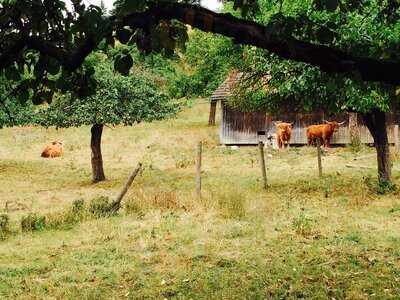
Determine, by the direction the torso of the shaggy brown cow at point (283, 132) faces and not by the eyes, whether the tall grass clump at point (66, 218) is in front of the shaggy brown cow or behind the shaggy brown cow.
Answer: in front

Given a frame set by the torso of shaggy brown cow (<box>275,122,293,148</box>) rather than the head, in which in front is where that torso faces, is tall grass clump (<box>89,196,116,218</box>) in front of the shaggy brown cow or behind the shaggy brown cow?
in front

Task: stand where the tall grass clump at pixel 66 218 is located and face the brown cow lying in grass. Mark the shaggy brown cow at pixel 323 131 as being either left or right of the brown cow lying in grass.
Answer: right

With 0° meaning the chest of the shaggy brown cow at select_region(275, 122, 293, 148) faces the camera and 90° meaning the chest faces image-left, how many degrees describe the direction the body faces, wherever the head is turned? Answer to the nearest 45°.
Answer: approximately 0°

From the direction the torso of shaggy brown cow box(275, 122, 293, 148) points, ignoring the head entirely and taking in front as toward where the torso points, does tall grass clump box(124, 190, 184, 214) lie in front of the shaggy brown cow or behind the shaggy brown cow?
in front

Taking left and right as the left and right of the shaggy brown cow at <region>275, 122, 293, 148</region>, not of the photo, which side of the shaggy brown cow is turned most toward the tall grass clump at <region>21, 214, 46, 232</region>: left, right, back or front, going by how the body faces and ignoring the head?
front

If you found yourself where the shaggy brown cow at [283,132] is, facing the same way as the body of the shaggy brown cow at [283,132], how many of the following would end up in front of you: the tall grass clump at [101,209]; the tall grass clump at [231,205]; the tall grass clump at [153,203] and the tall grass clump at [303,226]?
4

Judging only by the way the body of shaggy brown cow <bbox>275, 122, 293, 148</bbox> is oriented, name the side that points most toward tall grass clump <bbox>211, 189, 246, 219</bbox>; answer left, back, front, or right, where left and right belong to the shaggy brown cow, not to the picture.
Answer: front

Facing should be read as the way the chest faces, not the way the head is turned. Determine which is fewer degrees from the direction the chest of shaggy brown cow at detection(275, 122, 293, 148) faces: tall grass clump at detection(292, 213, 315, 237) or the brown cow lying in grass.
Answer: the tall grass clump

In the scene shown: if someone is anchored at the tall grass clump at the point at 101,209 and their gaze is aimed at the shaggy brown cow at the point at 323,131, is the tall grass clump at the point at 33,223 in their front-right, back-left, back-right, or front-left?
back-left
